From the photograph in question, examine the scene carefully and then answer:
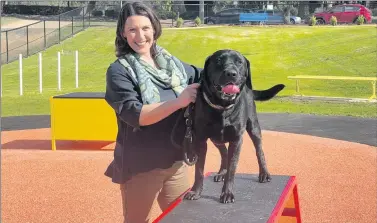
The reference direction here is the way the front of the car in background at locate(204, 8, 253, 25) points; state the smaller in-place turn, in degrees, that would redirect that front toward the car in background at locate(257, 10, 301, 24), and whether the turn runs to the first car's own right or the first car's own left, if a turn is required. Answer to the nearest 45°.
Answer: approximately 180°

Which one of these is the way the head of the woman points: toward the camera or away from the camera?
toward the camera

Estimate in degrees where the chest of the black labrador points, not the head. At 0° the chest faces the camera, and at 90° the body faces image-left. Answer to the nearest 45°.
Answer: approximately 0°

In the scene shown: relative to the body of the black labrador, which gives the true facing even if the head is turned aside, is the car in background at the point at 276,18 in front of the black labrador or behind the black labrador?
behind

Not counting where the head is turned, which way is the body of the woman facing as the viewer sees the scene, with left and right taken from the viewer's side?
facing the viewer and to the right of the viewer

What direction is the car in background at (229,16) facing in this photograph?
to the viewer's left

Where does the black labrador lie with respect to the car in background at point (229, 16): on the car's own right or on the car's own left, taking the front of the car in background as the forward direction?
on the car's own left

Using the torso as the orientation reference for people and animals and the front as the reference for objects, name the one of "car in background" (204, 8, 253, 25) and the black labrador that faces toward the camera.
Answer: the black labrador
